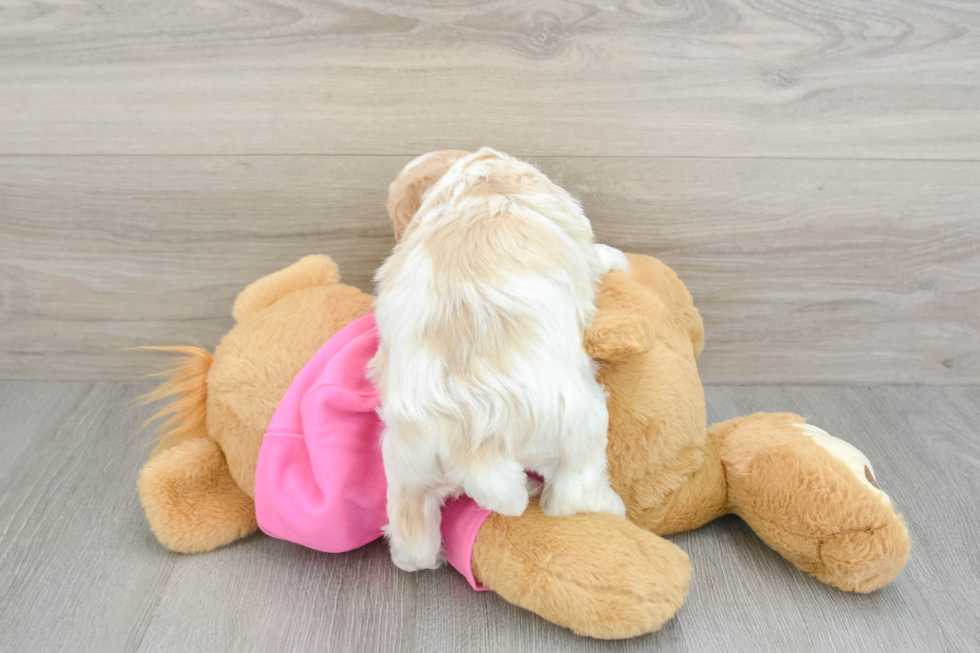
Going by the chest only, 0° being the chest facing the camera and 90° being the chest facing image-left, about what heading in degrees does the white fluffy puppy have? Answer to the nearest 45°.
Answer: approximately 180°
